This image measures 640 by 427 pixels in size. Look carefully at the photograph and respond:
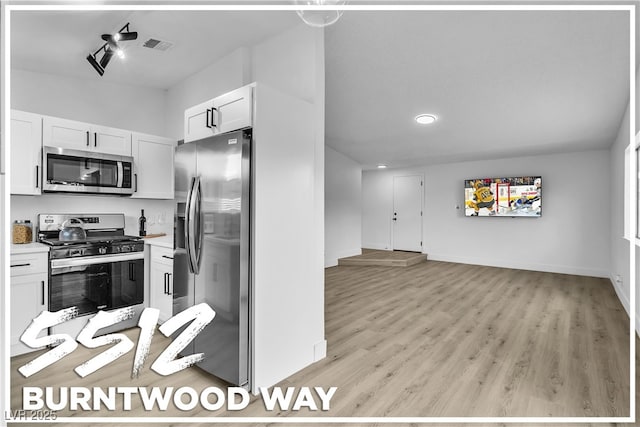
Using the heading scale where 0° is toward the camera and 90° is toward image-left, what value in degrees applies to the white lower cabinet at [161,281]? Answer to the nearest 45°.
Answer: approximately 45°

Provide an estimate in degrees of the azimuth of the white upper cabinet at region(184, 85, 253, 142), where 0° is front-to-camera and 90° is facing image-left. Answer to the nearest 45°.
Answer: approximately 45°

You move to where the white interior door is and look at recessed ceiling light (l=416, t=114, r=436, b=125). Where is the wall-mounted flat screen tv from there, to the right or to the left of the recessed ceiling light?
left

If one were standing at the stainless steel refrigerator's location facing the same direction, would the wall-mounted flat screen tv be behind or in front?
behind

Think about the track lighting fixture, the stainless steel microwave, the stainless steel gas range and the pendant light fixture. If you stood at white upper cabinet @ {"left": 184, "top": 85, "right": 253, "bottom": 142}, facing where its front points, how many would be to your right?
3

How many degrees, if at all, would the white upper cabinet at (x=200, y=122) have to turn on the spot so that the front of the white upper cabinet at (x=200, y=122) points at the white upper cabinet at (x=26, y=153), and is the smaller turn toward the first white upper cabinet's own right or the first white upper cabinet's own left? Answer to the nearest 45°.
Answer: approximately 90° to the first white upper cabinet's own right

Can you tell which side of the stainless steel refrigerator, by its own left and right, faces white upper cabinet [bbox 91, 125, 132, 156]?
right

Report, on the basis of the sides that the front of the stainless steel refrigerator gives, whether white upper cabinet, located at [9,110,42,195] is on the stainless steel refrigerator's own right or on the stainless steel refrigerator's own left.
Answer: on the stainless steel refrigerator's own right

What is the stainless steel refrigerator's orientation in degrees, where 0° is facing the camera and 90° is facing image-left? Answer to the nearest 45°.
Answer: approximately 45°
